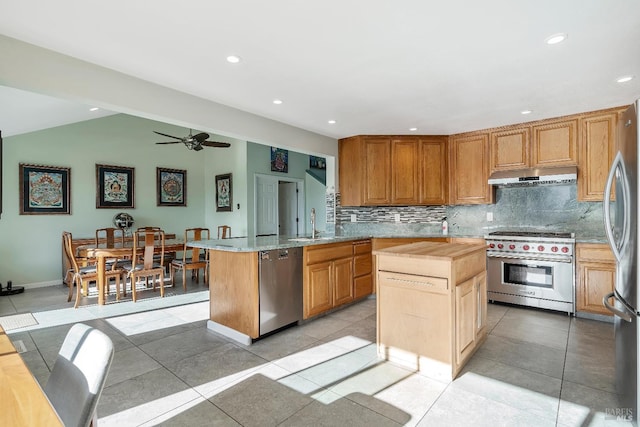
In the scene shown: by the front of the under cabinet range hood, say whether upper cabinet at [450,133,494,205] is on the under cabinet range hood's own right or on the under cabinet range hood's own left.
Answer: on the under cabinet range hood's own right

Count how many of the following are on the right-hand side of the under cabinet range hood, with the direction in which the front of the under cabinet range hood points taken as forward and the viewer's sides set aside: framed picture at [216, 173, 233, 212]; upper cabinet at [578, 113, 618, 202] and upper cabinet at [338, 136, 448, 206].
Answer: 2

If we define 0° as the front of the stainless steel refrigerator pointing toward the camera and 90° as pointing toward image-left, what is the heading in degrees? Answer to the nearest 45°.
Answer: approximately 90°

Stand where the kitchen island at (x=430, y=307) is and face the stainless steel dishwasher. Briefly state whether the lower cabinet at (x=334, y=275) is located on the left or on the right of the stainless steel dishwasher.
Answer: right

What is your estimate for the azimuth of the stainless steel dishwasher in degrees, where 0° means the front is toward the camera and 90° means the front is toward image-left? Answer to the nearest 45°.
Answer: approximately 315°

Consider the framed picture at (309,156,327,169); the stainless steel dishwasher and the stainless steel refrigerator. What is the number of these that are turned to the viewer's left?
1

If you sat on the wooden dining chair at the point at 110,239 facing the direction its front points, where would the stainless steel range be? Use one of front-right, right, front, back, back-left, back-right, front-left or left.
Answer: front-left

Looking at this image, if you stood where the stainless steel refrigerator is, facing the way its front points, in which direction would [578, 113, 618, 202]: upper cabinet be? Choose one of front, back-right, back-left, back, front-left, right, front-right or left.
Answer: right

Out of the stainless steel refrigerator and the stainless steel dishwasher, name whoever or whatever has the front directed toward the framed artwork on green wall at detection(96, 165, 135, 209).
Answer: the stainless steel refrigerator

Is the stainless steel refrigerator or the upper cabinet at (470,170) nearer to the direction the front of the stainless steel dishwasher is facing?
the stainless steel refrigerator

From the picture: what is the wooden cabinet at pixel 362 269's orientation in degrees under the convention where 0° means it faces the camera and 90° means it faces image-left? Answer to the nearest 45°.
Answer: approximately 315°
